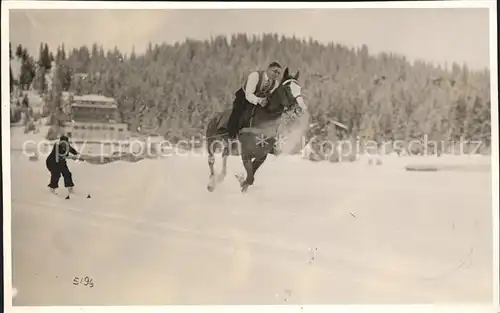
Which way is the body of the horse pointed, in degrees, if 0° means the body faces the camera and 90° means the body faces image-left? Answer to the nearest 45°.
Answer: approximately 315°

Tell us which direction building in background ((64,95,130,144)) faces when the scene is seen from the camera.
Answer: facing the viewer

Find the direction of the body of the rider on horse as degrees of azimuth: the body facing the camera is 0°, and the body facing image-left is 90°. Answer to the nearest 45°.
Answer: approximately 315°
